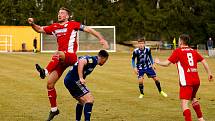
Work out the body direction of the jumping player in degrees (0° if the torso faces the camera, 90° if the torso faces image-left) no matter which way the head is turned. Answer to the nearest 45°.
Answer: approximately 45°

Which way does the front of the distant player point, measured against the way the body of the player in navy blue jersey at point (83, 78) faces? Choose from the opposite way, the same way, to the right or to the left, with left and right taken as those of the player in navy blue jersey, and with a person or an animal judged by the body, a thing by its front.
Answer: to the right

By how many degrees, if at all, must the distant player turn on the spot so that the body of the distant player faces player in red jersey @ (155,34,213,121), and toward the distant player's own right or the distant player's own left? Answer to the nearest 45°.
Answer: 0° — they already face them

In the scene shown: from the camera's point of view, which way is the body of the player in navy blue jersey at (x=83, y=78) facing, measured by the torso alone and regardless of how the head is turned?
to the viewer's right

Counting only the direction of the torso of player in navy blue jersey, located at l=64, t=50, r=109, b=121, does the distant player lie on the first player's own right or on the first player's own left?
on the first player's own left

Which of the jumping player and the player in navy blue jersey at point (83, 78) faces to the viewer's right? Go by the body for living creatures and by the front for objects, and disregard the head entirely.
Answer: the player in navy blue jersey

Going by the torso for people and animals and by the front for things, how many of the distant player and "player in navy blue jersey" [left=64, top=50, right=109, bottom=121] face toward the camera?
1
